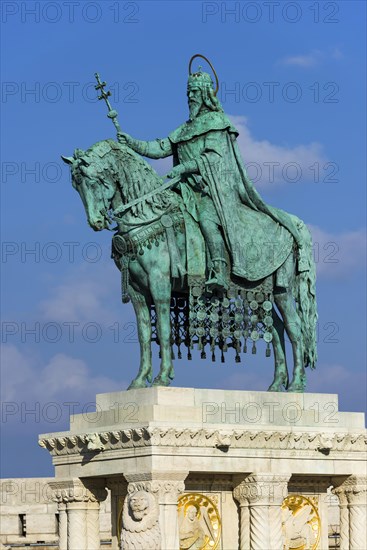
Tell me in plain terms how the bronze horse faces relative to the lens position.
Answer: facing the viewer and to the left of the viewer
